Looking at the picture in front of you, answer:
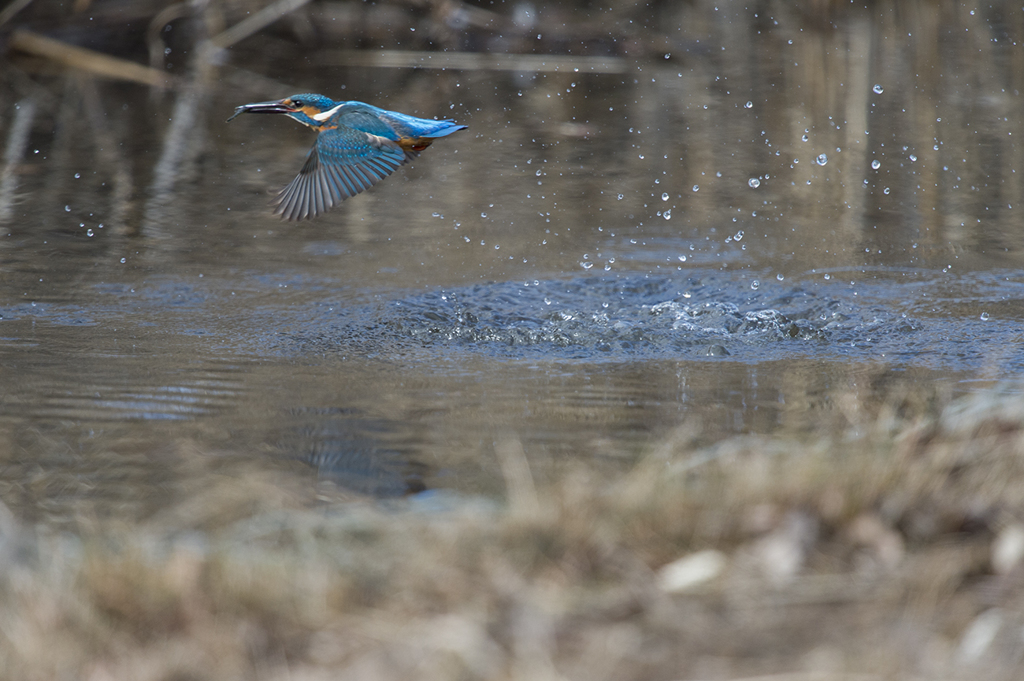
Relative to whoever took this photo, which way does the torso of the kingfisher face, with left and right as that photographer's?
facing to the left of the viewer
